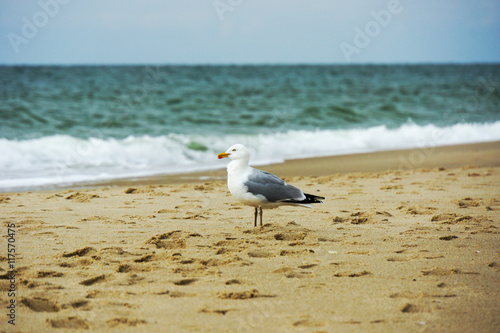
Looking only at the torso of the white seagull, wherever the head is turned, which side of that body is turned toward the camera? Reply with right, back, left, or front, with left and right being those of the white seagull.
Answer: left
